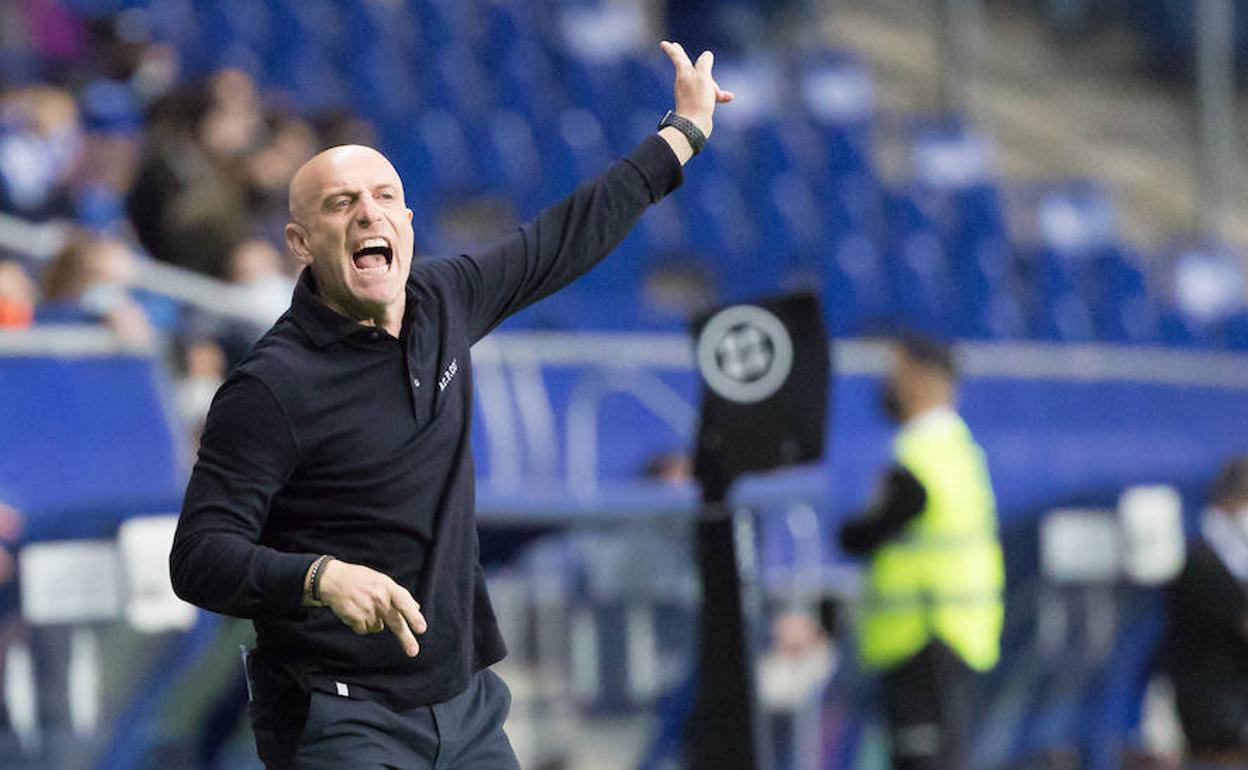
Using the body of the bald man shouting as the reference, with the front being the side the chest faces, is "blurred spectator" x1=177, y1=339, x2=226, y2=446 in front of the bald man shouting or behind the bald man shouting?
behind

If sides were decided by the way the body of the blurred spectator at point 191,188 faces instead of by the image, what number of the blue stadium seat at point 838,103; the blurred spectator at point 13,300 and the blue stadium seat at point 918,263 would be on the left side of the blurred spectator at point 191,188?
2

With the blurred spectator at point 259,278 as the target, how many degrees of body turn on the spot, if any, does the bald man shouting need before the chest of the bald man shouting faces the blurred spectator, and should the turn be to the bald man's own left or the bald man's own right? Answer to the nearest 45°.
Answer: approximately 135° to the bald man's own left

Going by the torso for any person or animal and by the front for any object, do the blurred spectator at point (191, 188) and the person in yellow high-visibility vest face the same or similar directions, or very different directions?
very different directions

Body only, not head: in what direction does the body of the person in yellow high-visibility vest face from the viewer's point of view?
to the viewer's left

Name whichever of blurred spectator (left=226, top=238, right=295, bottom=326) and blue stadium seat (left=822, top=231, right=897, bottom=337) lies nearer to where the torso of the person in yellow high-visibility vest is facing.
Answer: the blurred spectator

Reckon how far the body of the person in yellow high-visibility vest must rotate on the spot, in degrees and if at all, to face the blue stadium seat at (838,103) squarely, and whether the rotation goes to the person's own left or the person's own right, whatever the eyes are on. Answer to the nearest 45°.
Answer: approximately 90° to the person's own right

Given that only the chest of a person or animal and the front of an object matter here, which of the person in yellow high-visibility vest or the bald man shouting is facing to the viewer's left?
the person in yellow high-visibility vest

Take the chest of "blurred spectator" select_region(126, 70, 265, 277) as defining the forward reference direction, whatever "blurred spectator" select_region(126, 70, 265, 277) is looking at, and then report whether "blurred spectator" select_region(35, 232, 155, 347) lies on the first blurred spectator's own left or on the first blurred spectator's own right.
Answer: on the first blurred spectator's own right
